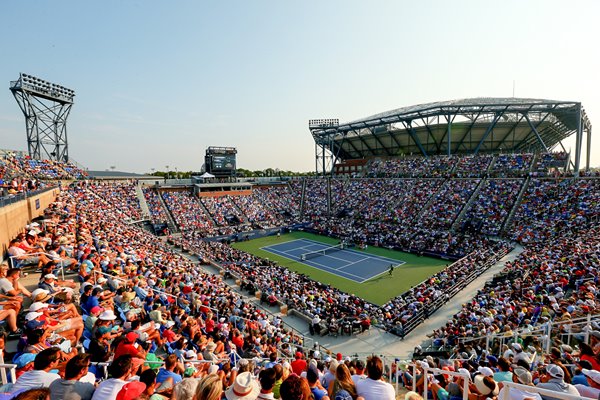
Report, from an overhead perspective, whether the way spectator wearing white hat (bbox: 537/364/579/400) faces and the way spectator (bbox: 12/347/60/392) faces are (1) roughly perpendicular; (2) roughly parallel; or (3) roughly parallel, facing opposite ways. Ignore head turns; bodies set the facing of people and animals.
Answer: roughly parallel

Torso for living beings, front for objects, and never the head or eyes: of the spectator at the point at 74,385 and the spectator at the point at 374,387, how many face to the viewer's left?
0

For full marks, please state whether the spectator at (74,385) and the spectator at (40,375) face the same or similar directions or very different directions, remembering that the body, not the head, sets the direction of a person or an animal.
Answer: same or similar directions

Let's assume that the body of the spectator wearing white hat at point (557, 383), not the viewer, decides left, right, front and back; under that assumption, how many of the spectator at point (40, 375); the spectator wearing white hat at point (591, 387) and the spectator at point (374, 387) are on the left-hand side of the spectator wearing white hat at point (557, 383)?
2

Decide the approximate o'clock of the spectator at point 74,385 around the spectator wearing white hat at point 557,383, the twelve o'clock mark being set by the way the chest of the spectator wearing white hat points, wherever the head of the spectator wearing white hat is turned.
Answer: The spectator is roughly at 9 o'clock from the spectator wearing white hat.

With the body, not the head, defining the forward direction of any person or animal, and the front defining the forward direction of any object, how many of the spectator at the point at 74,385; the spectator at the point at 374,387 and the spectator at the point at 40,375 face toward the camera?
0

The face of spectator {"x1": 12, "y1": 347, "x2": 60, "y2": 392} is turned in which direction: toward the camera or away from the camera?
away from the camera

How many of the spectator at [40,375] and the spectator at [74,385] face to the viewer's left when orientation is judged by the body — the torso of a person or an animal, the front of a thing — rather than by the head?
0

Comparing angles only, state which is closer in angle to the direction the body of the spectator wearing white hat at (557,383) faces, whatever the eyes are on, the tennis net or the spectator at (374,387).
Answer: the tennis net

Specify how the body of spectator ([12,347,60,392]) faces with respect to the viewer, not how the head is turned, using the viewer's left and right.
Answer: facing away from the viewer and to the right of the viewer

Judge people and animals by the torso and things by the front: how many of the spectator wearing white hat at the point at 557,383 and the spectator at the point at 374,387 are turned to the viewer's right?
0

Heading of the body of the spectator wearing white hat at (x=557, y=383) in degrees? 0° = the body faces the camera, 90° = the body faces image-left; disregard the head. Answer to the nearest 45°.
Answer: approximately 135°

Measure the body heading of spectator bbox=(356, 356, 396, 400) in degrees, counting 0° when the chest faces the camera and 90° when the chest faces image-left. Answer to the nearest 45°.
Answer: approximately 180°

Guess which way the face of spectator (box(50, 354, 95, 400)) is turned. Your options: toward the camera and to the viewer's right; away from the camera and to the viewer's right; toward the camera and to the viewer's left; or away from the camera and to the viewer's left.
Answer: away from the camera and to the viewer's right

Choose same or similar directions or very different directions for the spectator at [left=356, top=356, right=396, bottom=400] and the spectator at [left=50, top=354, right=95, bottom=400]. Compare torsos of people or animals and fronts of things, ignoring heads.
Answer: same or similar directions
